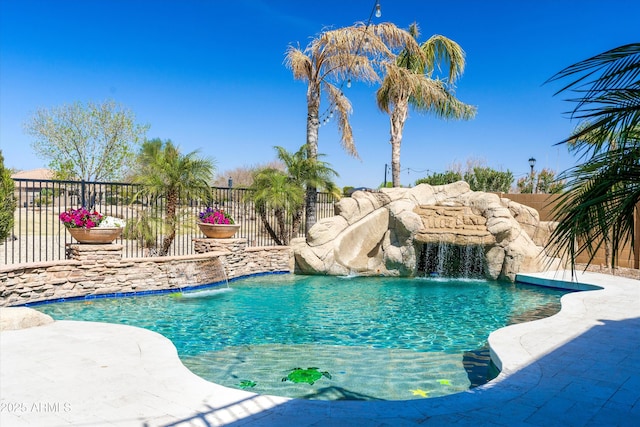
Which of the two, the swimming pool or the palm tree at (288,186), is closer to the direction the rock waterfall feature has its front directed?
the swimming pool

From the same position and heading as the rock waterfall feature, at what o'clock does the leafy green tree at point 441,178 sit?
The leafy green tree is roughly at 6 o'clock from the rock waterfall feature.

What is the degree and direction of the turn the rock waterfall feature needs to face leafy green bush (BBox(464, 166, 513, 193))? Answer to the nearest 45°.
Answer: approximately 180°

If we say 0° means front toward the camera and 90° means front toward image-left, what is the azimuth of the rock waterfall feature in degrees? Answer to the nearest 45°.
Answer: approximately 0°

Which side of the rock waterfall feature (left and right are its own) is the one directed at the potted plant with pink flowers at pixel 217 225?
right

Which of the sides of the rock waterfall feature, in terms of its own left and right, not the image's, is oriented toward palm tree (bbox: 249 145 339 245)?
right

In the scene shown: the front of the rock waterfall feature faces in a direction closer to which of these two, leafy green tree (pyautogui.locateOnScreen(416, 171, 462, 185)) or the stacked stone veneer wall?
the stacked stone veneer wall

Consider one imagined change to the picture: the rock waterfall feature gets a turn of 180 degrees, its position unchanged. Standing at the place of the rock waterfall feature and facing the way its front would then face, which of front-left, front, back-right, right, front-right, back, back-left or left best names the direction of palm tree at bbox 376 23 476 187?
front

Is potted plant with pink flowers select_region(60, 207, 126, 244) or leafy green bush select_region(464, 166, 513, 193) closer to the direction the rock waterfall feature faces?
the potted plant with pink flowers

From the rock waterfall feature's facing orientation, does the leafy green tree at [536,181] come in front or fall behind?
behind
